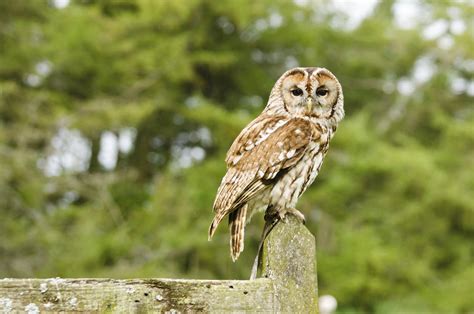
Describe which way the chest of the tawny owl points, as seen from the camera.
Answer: to the viewer's right
